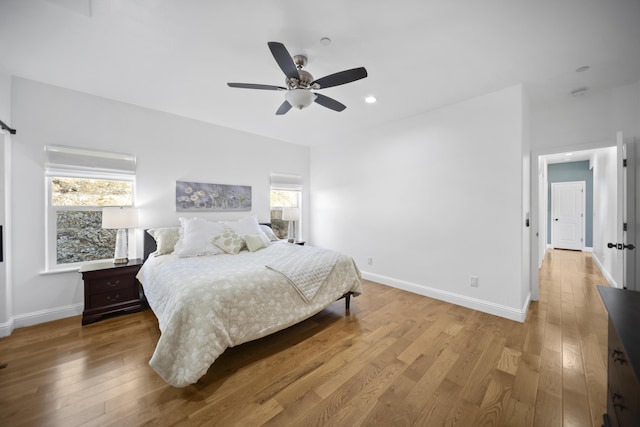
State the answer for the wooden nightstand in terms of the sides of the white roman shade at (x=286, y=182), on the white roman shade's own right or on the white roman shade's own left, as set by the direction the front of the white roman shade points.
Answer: on the white roman shade's own right

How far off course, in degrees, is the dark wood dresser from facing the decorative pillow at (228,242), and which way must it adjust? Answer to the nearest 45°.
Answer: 0° — it already faces it

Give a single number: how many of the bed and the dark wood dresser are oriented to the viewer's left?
1

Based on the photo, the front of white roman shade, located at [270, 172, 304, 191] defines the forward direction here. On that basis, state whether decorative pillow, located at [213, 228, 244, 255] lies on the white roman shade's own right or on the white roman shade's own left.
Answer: on the white roman shade's own right

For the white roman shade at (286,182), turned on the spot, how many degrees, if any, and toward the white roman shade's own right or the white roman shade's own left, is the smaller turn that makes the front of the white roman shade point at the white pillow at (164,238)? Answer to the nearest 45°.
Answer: approximately 90° to the white roman shade's own right

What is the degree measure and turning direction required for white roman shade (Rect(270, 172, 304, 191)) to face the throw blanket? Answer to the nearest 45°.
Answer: approximately 45° to its right

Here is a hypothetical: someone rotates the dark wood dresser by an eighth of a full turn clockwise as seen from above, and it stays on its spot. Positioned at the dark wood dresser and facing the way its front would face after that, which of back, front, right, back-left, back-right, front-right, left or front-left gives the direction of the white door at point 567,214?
front-right

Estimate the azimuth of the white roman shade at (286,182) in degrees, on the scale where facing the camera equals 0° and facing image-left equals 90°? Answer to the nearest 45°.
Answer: approximately 315°

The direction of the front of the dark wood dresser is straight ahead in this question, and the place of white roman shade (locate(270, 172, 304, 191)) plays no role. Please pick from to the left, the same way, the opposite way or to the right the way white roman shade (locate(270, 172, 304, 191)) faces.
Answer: the opposite way

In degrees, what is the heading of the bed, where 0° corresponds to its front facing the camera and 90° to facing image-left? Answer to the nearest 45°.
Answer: approximately 315°

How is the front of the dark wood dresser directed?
to the viewer's left
